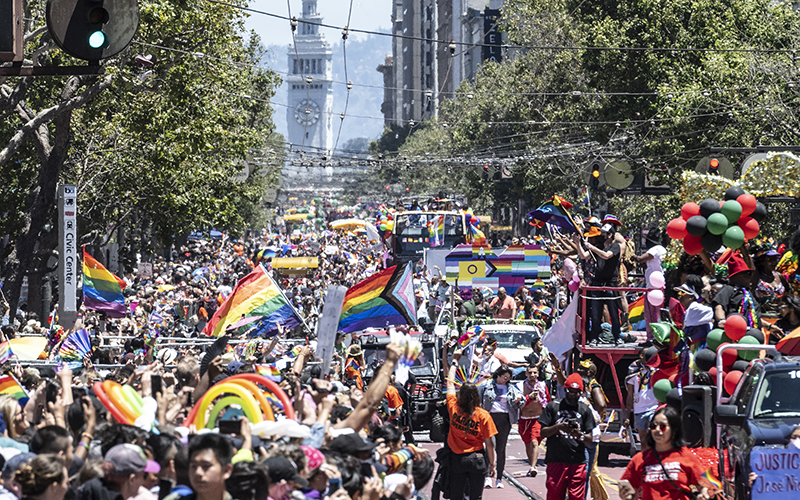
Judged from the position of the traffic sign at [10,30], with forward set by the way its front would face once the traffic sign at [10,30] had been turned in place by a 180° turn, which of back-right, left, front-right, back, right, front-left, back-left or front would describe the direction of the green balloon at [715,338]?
right

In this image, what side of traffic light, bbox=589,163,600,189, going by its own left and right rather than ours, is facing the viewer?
front

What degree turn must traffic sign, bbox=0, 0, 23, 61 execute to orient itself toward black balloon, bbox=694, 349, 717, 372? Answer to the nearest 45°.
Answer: approximately 90° to its left

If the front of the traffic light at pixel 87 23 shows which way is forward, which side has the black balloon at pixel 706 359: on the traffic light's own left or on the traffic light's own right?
on the traffic light's own left

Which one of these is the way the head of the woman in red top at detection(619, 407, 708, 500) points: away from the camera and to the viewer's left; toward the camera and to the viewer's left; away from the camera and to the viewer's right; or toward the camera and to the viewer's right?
toward the camera and to the viewer's left

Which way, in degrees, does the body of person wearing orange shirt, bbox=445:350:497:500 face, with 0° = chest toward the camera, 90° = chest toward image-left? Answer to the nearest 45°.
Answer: approximately 180°

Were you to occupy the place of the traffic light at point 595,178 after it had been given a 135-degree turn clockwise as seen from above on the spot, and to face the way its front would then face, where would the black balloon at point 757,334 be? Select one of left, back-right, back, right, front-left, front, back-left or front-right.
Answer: back-left

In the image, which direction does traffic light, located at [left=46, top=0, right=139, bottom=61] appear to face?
toward the camera

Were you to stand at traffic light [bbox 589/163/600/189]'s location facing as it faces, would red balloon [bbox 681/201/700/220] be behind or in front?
in front

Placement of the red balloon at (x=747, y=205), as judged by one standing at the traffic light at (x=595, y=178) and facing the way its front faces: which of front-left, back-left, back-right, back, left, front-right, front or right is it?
front

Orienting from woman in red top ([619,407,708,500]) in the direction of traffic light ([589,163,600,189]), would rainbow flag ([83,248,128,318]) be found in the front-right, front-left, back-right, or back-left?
front-left

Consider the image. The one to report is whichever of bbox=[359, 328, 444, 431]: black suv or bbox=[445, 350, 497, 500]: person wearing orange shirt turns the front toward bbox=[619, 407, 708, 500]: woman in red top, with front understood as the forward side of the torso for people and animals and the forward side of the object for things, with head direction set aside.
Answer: the black suv

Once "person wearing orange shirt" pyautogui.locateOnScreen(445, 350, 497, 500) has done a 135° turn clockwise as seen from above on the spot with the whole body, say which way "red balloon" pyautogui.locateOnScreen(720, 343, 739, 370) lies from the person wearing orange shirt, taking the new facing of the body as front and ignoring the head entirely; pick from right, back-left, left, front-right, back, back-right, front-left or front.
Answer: front-left

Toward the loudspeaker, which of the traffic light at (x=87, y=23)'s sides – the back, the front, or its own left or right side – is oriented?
left

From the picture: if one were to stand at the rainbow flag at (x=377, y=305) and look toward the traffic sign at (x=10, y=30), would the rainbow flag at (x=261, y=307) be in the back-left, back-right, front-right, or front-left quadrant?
front-right

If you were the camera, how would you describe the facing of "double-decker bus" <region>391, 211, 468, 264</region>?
facing the viewer

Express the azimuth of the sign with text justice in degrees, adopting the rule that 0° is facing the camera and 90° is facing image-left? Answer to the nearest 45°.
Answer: approximately 0°
